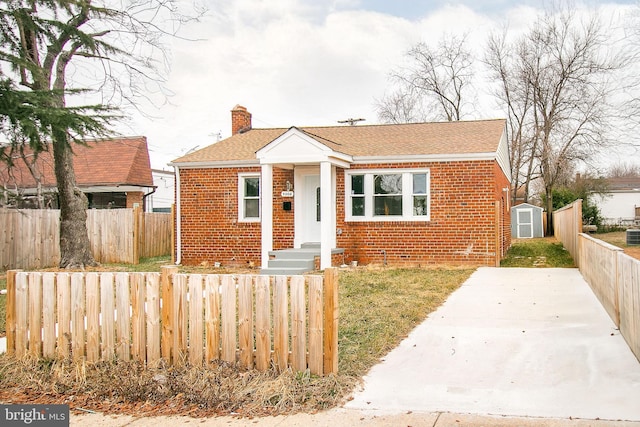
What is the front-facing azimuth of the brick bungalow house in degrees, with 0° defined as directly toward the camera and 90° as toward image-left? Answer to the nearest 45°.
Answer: approximately 0°

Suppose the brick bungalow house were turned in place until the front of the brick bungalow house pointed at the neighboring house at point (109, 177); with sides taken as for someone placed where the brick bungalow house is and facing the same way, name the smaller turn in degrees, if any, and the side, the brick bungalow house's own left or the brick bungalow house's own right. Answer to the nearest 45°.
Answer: approximately 135° to the brick bungalow house's own right

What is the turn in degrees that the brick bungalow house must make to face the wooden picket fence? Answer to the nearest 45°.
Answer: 0° — it already faces it

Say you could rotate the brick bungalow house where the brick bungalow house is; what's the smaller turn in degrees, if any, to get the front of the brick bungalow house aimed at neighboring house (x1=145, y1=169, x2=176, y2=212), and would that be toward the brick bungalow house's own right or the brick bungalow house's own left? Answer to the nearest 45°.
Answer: approximately 135° to the brick bungalow house's own right

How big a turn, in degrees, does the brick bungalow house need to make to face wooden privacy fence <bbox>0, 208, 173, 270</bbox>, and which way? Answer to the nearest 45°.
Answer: approximately 90° to its right
